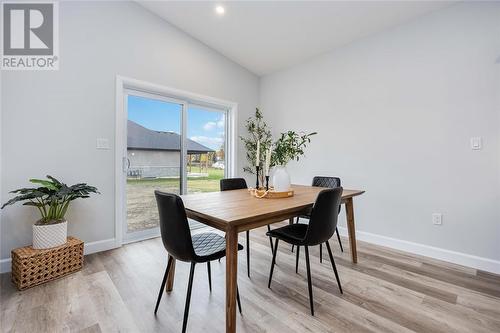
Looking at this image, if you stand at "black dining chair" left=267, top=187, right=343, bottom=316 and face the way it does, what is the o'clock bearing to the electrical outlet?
The electrical outlet is roughly at 3 o'clock from the black dining chair.

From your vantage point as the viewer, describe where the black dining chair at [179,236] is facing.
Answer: facing away from the viewer and to the right of the viewer

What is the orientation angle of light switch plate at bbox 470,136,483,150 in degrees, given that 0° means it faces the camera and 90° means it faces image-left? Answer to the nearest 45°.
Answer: approximately 0°

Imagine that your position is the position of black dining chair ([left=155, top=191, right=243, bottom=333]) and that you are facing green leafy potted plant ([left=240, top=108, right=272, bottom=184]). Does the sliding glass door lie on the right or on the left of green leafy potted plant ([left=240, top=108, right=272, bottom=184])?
left

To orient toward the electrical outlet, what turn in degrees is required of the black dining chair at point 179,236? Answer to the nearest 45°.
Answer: approximately 45° to its right

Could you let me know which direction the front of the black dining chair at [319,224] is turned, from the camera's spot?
facing away from the viewer and to the left of the viewer

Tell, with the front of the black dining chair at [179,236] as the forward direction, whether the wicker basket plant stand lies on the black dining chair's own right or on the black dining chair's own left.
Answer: on the black dining chair's own left

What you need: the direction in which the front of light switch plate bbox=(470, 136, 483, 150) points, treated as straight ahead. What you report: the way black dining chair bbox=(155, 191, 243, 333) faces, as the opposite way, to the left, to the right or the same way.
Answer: the opposite way

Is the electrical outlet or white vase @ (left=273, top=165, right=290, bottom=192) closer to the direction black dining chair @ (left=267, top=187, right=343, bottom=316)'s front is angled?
the white vase
